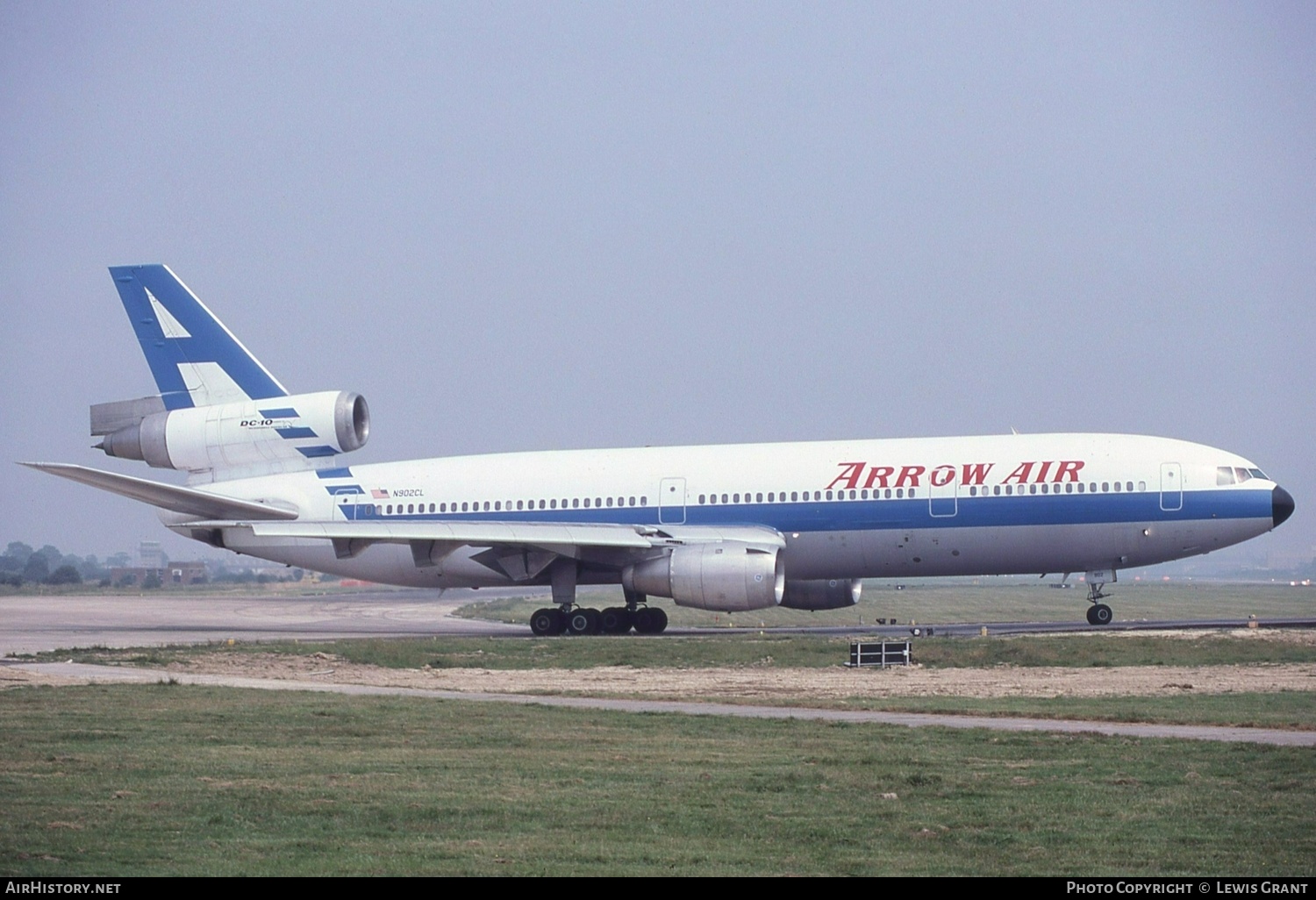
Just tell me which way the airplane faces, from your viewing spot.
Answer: facing to the right of the viewer
